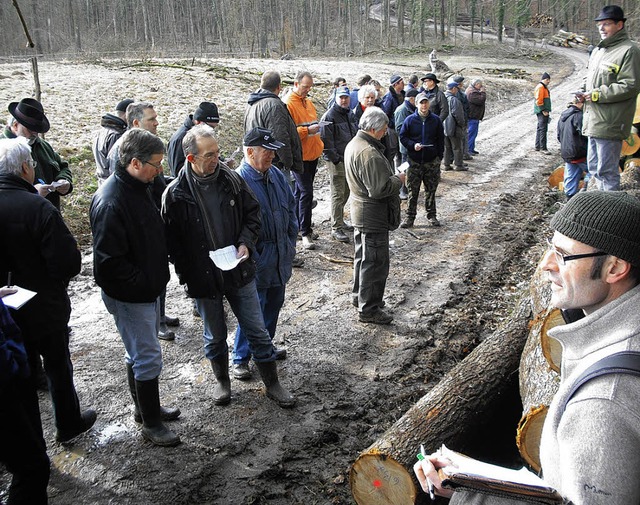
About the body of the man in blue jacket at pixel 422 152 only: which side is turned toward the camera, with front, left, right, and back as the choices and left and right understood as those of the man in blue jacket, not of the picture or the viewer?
front

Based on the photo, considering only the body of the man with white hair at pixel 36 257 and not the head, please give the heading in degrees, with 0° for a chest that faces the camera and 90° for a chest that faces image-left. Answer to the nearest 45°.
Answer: approximately 225°

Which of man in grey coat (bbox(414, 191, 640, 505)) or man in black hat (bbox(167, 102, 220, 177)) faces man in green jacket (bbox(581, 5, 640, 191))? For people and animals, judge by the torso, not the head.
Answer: the man in black hat

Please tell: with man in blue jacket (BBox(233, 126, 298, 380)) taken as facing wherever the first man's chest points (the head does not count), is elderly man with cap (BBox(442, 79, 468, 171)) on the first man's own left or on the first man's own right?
on the first man's own left

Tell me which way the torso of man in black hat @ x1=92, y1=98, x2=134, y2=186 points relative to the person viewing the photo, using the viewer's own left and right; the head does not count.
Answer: facing to the right of the viewer

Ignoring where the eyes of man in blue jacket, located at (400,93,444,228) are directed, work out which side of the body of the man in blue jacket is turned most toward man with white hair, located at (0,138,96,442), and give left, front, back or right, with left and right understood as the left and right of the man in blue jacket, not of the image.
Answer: front

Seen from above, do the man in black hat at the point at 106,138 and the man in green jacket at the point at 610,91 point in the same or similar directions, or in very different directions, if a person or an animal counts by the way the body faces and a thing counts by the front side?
very different directions

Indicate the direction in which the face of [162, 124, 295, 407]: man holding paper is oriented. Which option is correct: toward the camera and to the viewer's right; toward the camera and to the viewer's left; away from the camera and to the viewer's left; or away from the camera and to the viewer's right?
toward the camera and to the viewer's right

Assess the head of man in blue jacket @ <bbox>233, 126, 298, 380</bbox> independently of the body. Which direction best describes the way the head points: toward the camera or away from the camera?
toward the camera

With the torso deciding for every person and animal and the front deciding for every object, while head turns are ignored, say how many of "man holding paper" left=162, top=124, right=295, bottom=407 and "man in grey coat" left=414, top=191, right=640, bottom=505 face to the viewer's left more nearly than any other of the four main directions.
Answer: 1

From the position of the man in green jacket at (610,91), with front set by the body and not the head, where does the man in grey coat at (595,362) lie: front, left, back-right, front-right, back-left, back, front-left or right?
front-left

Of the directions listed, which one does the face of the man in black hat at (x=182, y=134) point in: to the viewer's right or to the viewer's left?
to the viewer's right

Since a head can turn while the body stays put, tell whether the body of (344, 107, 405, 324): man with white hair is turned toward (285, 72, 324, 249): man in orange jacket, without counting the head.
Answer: no

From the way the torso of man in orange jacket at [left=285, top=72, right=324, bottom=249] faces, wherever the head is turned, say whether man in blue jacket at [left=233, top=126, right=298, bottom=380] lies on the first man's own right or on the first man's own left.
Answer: on the first man's own right

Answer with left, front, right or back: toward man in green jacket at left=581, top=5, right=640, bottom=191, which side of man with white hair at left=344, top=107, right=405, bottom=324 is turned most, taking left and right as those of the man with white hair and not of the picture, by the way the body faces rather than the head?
front

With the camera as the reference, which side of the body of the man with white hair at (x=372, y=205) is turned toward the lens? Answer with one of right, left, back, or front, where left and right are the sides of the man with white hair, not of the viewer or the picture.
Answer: right

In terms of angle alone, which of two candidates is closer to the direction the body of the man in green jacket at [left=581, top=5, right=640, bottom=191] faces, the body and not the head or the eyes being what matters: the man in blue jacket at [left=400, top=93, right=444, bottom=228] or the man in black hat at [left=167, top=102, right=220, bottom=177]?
the man in black hat
